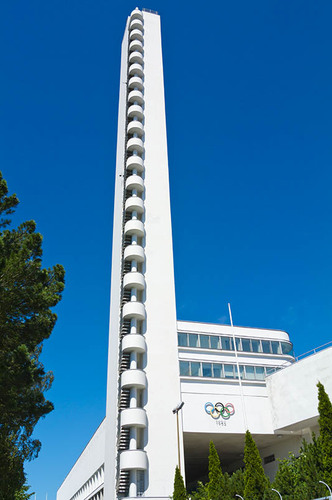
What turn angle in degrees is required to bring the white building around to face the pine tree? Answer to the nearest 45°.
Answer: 0° — it already faces it

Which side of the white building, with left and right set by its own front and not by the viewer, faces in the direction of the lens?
front

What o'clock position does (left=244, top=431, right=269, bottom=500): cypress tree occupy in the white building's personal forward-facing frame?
The cypress tree is roughly at 11 o'clock from the white building.

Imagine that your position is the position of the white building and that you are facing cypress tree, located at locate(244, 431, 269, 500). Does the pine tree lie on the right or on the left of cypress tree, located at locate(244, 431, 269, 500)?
right
